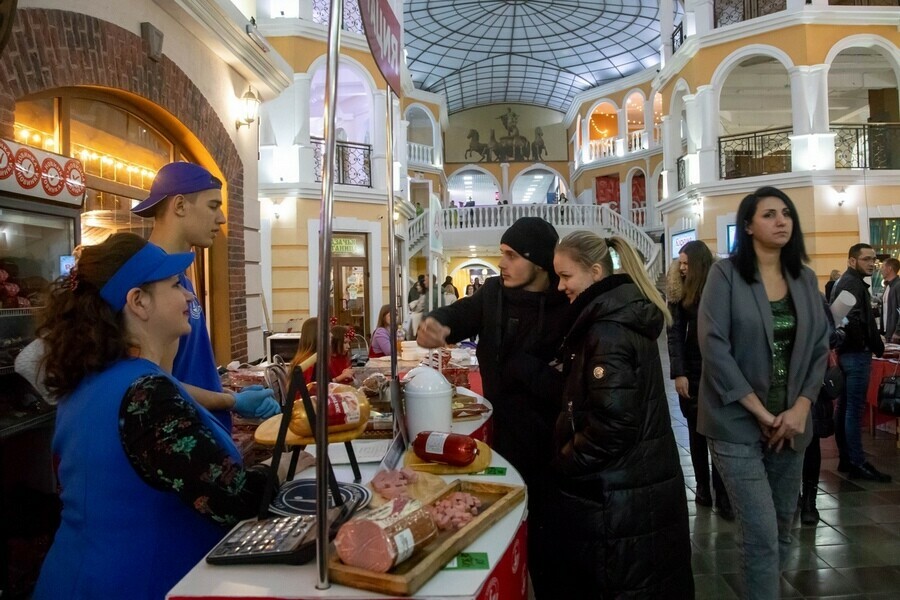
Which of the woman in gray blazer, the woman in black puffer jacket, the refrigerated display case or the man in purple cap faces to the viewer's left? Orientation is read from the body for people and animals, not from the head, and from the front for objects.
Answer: the woman in black puffer jacket

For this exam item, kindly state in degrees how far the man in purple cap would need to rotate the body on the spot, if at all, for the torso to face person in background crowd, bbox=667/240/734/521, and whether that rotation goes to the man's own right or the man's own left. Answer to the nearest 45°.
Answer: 0° — they already face them

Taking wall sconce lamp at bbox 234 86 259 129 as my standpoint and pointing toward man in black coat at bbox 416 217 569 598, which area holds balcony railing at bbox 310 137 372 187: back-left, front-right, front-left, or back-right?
back-left

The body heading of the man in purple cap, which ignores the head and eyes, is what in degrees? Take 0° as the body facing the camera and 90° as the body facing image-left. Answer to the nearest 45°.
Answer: approximately 270°

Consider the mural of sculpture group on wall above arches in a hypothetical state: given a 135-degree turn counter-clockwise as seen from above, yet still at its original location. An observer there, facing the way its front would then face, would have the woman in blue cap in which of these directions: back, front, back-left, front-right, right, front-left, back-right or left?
back-right

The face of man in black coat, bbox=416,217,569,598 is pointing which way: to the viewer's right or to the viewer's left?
to the viewer's left

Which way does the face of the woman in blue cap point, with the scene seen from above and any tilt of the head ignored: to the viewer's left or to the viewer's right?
to the viewer's right

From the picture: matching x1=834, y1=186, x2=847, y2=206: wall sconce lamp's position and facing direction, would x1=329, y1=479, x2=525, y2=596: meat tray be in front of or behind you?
in front

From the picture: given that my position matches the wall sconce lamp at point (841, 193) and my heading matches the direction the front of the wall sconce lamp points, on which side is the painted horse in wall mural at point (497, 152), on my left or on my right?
on my right

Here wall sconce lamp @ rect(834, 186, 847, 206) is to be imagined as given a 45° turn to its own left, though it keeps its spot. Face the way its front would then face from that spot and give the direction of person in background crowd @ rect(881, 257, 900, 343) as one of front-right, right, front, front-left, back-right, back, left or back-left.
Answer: front-right

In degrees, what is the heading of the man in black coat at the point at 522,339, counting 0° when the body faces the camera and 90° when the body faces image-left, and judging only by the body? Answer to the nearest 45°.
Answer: approximately 45°

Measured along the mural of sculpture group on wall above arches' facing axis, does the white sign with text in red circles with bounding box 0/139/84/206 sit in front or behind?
in front

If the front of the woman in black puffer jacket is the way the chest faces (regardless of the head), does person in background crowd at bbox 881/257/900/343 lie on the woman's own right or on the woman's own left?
on the woman's own right
